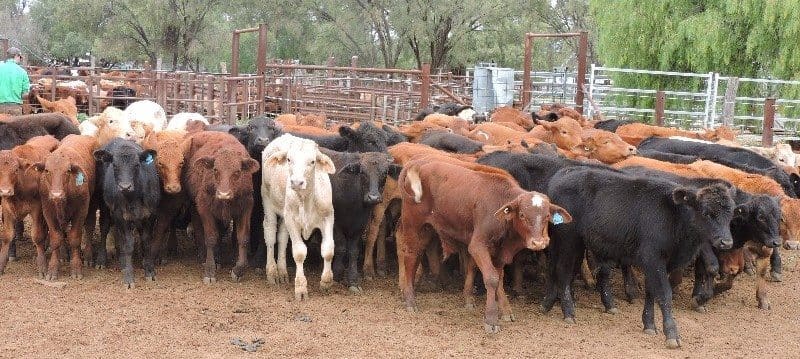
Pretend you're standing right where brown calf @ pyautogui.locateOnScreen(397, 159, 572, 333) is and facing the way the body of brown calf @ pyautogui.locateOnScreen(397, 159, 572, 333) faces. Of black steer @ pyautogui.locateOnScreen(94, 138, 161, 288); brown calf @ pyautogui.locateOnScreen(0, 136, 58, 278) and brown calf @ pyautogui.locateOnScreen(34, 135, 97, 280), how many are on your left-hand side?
0

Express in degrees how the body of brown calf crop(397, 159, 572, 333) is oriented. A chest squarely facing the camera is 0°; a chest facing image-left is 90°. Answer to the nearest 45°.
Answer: approximately 315°

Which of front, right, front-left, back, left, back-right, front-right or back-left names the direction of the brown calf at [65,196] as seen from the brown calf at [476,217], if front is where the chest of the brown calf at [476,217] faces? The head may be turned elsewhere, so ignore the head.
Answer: back-right

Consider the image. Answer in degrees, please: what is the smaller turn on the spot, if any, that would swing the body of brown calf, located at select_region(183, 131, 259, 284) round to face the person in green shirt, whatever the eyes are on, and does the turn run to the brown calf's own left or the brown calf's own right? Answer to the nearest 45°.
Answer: approximately 135° to the brown calf's own right

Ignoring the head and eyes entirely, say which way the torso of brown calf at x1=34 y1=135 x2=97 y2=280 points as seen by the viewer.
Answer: toward the camera

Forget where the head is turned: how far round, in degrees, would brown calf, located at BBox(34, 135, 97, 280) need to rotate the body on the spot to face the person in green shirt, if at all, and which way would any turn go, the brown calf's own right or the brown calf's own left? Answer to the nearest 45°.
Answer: approximately 180°

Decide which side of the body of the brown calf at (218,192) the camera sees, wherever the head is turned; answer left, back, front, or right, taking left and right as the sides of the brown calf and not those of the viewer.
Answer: front

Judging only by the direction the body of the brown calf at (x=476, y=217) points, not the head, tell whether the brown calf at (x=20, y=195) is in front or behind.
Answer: behind

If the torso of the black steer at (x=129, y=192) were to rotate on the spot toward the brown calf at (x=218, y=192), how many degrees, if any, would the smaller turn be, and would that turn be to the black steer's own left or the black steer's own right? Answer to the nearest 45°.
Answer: approximately 90° to the black steer's own left

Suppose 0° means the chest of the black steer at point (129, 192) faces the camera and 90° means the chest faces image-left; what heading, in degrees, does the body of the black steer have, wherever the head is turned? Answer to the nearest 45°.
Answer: approximately 0°
